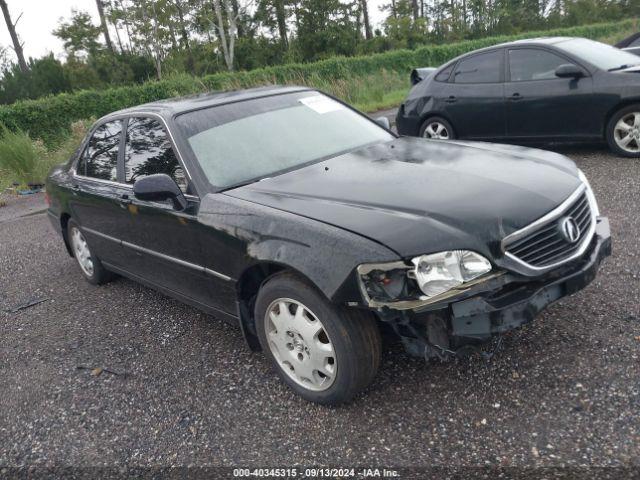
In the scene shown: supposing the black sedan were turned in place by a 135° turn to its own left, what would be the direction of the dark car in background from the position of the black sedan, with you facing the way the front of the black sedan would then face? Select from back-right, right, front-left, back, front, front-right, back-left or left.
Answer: front-right

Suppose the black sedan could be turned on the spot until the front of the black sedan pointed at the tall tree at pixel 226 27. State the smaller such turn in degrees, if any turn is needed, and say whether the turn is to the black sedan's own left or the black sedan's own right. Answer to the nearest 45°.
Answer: approximately 135° to the black sedan's own left

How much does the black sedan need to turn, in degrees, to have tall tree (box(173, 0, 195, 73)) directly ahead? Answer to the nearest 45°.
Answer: approximately 135° to its left

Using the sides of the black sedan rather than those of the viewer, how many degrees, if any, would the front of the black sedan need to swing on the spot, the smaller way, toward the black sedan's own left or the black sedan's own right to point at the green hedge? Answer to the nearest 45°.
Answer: approximately 135° to the black sedan's own left

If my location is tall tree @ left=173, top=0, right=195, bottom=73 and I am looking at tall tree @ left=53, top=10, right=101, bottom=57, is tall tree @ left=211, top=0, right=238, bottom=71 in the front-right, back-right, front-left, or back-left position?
back-left

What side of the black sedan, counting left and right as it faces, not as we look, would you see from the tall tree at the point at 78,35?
back
